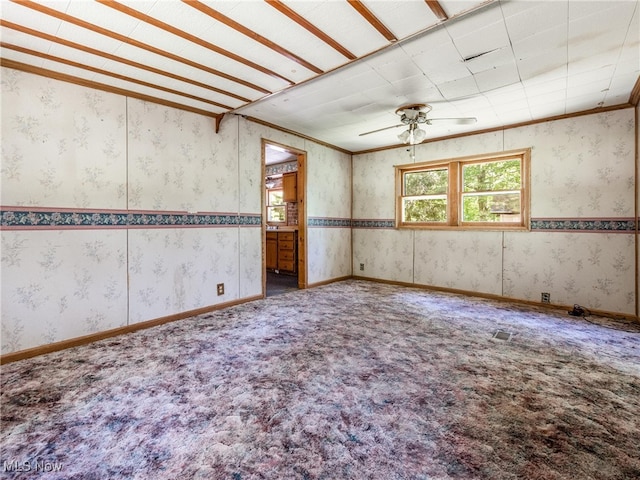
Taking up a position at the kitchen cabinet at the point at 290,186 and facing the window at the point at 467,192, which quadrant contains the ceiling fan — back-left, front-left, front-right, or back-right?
front-right

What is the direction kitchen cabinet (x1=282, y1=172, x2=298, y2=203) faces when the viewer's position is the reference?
facing the viewer and to the left of the viewer

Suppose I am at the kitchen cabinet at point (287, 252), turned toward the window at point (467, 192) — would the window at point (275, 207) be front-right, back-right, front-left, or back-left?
back-left

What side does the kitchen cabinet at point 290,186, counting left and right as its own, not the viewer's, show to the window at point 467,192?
left

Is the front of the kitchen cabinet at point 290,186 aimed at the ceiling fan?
no
